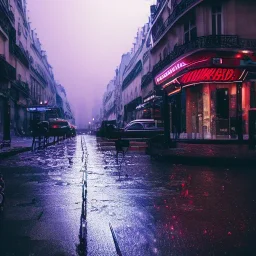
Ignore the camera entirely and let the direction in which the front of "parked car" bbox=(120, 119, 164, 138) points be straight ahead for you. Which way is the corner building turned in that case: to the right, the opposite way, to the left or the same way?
to the left

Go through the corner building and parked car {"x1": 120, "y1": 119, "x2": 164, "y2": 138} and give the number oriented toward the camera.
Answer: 1

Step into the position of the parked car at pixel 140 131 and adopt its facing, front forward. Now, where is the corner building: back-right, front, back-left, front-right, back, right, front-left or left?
back

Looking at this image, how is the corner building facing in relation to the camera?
toward the camera

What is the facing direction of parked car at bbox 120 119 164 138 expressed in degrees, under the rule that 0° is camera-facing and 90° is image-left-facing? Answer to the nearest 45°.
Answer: approximately 90°

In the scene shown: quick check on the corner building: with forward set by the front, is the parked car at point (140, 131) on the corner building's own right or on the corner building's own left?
on the corner building's own right

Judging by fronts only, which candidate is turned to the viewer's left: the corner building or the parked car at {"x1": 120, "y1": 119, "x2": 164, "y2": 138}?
the parked car
